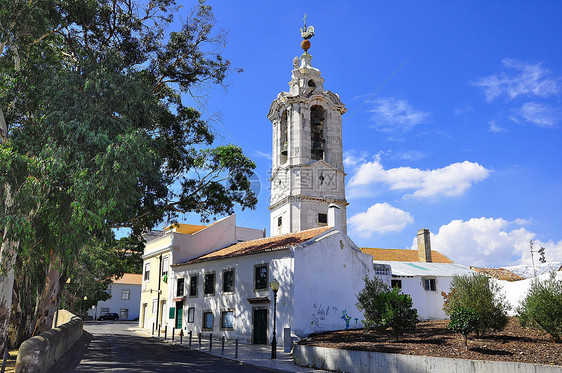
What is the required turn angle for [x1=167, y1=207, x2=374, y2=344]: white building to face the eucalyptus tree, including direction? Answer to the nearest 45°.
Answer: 0° — it already faces it

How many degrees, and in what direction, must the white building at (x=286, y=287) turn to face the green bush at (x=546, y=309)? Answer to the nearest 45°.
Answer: approximately 90° to its left

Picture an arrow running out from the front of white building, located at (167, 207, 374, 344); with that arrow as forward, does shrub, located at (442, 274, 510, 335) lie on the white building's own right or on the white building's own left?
on the white building's own left

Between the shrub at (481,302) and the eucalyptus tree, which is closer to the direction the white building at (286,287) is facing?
the eucalyptus tree

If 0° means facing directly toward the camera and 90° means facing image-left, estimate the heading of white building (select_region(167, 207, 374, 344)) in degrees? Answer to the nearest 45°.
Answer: approximately 45°

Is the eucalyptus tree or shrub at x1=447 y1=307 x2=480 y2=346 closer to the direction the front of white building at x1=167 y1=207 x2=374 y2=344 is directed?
the eucalyptus tree

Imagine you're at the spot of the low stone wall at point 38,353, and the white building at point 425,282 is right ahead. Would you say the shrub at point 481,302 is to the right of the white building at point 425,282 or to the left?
right

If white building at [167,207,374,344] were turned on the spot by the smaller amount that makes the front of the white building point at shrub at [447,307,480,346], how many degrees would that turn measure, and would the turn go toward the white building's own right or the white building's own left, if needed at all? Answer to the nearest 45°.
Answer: approximately 45° to the white building's own left

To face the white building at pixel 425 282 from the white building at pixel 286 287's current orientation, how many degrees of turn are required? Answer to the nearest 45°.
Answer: approximately 180°

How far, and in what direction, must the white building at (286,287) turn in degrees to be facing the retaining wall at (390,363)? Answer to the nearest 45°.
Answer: approximately 45° to its left

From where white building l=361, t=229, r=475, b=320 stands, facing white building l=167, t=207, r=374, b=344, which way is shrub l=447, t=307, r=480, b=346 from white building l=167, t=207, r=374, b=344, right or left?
left
